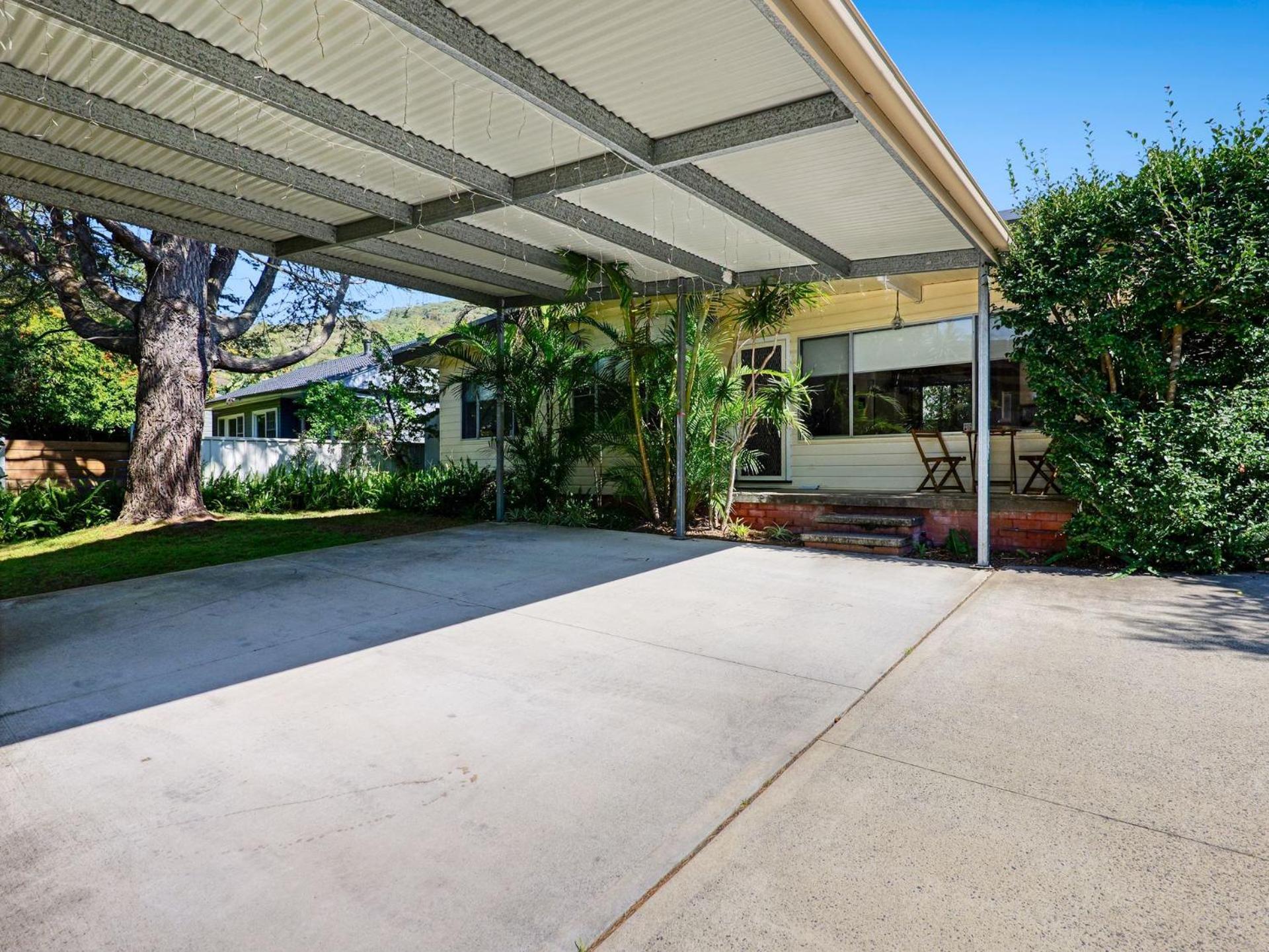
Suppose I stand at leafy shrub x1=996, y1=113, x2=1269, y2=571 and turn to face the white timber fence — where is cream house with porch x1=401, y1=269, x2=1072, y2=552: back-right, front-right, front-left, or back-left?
front-right

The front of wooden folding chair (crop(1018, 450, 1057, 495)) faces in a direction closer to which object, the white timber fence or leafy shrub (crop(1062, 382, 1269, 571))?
the white timber fence

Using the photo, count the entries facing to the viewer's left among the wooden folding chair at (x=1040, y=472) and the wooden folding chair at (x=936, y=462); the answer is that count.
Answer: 1

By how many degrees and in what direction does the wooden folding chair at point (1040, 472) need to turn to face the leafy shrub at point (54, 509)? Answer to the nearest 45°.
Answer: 0° — it already faces it

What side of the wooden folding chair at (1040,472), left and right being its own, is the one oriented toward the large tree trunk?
front

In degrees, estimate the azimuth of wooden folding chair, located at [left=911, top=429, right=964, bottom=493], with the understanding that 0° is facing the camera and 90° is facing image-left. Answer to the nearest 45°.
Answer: approximately 315°

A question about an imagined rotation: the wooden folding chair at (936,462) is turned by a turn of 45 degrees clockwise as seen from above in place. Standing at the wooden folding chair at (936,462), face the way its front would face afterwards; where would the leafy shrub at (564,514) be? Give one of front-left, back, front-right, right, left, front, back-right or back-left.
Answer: right

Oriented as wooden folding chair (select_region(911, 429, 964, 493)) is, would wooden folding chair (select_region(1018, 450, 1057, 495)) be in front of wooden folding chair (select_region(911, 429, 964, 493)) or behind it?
in front

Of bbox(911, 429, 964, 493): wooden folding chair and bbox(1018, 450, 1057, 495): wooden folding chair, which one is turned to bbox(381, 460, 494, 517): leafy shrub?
bbox(1018, 450, 1057, 495): wooden folding chair

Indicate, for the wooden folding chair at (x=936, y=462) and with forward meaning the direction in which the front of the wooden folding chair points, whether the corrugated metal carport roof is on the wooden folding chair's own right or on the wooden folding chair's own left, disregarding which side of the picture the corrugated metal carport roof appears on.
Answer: on the wooden folding chair's own right

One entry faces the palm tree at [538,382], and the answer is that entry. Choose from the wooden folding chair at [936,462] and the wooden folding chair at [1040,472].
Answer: the wooden folding chair at [1040,472]

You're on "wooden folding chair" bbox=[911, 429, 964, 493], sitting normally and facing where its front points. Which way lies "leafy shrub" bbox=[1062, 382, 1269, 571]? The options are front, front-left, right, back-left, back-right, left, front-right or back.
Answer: front

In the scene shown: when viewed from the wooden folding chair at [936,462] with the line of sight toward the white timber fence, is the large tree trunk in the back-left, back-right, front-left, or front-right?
front-left

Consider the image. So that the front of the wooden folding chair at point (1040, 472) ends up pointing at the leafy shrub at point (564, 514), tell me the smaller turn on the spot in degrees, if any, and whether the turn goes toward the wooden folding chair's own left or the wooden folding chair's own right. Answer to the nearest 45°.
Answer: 0° — it already faces it

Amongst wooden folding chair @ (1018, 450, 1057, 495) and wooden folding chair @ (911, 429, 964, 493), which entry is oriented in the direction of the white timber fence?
wooden folding chair @ (1018, 450, 1057, 495)

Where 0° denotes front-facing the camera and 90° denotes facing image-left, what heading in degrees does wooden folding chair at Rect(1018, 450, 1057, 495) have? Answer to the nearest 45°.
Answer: approximately 90°
